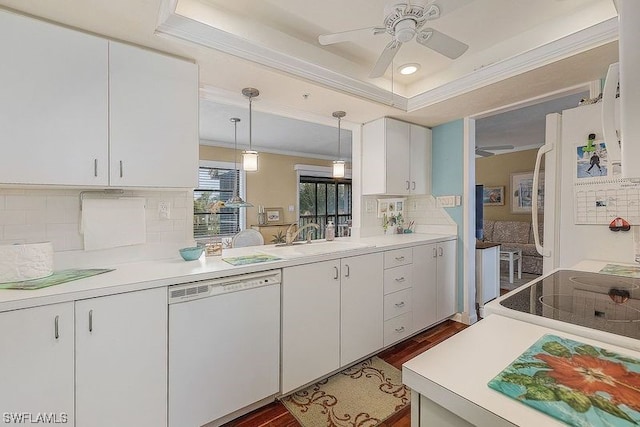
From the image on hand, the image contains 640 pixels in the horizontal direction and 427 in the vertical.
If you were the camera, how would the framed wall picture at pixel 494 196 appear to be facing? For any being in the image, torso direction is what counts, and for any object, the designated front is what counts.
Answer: facing the viewer

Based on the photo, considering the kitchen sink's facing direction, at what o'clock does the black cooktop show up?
The black cooktop is roughly at 12 o'clock from the kitchen sink.

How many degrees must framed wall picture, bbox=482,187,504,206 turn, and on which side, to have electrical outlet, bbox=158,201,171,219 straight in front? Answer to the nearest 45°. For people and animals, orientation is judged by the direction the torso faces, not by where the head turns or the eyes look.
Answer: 0° — it already faces it

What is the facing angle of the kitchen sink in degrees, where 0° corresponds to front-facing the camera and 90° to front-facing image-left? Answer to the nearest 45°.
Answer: approximately 315°

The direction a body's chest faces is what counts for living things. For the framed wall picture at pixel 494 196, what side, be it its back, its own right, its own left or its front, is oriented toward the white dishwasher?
front

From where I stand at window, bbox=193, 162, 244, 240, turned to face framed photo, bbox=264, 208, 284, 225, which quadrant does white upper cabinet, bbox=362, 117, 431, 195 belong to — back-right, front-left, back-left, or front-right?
front-right

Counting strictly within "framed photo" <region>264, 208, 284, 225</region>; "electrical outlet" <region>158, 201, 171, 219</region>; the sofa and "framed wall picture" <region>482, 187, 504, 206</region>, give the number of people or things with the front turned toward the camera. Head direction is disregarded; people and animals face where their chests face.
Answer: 4

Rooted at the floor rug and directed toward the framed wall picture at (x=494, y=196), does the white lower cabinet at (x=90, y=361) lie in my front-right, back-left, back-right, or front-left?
back-left

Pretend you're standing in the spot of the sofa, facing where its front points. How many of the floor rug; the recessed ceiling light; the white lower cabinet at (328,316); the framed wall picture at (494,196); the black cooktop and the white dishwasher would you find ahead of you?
5

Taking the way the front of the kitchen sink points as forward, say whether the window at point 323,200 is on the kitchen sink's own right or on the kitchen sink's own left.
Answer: on the kitchen sink's own left

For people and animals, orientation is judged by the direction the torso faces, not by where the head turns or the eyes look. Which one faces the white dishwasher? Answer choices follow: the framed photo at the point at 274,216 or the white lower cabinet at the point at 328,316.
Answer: the framed photo

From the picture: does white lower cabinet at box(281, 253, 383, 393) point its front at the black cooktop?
yes

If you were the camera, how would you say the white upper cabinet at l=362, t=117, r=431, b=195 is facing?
facing the viewer and to the right of the viewer

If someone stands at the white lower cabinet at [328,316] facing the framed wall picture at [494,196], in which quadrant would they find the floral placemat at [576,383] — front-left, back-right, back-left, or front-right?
back-right

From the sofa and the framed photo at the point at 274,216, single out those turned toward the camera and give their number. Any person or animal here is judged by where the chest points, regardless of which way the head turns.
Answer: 2
